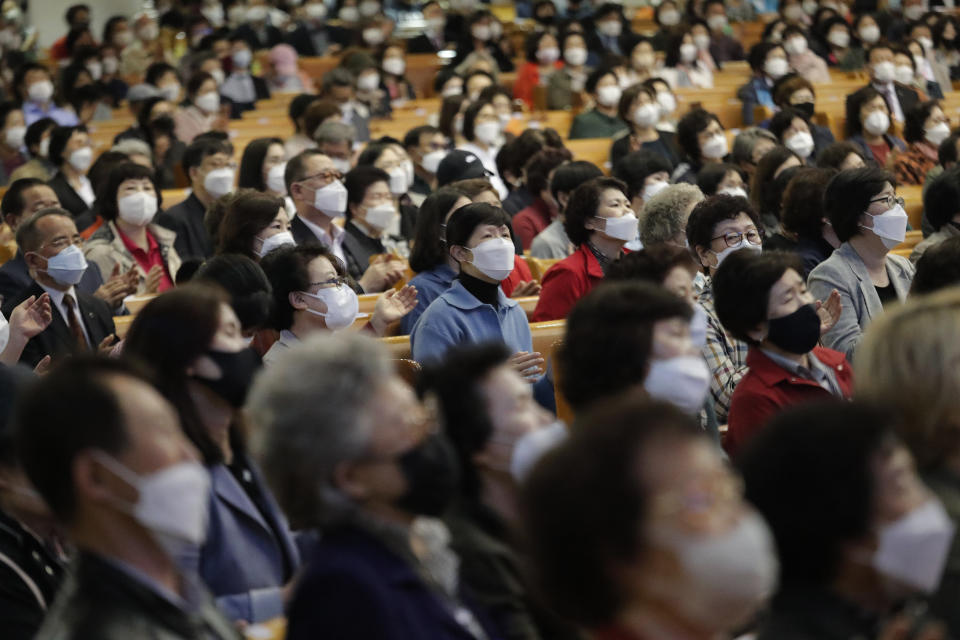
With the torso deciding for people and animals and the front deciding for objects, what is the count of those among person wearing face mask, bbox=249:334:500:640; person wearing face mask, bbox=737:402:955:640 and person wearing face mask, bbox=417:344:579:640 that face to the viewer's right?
3

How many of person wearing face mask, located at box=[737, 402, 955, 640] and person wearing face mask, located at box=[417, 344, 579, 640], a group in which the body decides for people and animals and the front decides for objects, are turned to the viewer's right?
2

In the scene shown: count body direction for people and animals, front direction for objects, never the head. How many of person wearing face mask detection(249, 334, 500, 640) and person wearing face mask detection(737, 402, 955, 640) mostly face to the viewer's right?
2

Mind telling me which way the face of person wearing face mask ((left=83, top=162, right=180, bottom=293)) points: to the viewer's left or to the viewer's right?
to the viewer's right

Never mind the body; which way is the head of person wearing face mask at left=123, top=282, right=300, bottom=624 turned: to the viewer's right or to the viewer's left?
to the viewer's right

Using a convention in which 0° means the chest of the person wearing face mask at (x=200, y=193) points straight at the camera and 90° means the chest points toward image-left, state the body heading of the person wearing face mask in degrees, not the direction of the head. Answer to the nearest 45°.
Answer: approximately 315°

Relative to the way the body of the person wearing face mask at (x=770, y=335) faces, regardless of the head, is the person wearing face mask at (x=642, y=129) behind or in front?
behind

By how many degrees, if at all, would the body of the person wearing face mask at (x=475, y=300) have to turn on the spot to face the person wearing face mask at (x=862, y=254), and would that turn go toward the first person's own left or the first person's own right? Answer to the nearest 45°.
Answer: approximately 45° to the first person's own left

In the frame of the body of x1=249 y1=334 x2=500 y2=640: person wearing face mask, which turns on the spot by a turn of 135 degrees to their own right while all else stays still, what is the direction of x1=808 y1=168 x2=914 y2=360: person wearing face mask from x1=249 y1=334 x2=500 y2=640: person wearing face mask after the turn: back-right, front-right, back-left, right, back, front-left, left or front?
back

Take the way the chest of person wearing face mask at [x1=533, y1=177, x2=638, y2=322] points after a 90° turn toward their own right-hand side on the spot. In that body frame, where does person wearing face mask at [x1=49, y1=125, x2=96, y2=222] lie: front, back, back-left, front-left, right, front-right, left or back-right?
right

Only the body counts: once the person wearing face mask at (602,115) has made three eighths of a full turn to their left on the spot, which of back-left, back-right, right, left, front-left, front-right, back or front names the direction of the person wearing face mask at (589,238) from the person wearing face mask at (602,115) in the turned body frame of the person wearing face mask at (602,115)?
back

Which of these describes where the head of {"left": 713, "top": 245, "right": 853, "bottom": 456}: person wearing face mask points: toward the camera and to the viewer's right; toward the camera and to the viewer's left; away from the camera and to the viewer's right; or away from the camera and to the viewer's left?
toward the camera and to the viewer's right

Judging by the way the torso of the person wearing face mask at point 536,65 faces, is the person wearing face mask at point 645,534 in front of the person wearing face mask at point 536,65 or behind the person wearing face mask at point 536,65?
in front

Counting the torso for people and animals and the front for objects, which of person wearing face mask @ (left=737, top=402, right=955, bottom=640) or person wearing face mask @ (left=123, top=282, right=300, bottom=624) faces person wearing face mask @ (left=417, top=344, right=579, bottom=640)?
person wearing face mask @ (left=123, top=282, right=300, bottom=624)
